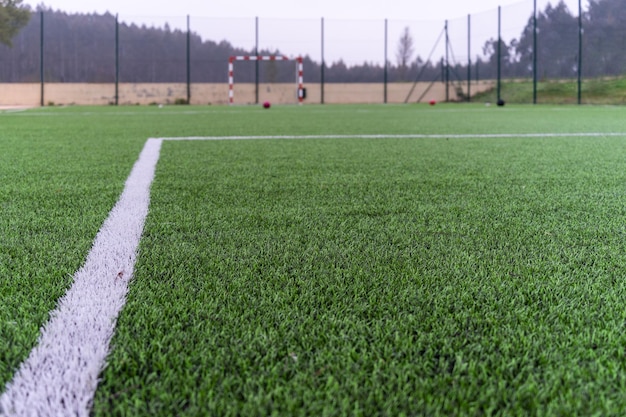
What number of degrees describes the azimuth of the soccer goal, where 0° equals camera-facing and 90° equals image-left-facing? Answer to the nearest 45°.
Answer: approximately 0°

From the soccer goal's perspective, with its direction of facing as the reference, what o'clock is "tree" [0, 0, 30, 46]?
The tree is roughly at 3 o'clock from the soccer goal.

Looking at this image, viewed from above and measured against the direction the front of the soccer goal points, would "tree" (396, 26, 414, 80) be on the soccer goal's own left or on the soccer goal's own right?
on the soccer goal's own left
